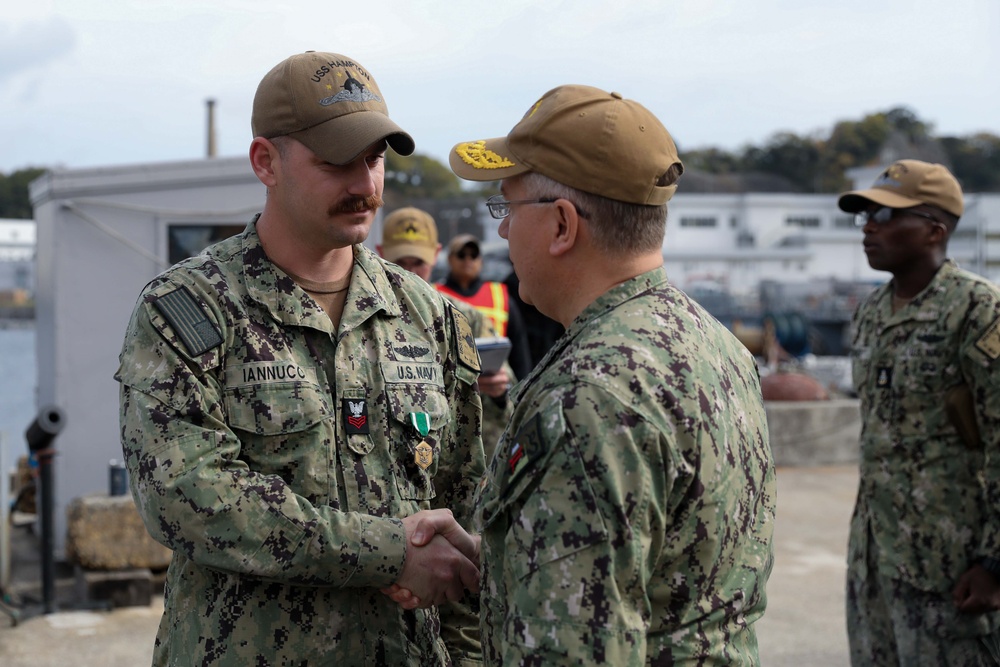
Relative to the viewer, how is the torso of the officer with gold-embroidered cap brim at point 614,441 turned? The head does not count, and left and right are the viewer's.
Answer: facing away from the viewer and to the left of the viewer

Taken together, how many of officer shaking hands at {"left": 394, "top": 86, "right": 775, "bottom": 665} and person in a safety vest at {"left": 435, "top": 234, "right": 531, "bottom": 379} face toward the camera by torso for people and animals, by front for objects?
1

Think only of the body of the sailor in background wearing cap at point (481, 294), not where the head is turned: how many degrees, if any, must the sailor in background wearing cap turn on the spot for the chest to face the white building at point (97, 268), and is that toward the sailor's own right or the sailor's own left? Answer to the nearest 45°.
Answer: approximately 135° to the sailor's own right

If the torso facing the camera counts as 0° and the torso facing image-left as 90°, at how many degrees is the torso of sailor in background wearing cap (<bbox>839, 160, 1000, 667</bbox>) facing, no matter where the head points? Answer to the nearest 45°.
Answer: approximately 45°

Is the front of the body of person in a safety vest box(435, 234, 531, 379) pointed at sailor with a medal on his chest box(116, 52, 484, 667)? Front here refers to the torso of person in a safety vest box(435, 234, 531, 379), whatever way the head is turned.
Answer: yes

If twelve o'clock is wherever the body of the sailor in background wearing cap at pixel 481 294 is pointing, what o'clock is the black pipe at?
The black pipe is roughly at 3 o'clock from the sailor in background wearing cap.

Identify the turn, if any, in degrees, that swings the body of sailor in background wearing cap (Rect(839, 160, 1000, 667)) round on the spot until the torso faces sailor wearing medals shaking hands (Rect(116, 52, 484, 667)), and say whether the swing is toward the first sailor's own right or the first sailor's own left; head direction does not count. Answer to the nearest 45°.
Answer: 0° — they already face them

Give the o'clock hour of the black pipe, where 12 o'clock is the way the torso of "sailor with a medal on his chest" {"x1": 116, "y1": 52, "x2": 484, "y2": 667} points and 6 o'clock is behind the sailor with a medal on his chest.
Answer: The black pipe is roughly at 7 o'clock from the sailor with a medal on his chest.

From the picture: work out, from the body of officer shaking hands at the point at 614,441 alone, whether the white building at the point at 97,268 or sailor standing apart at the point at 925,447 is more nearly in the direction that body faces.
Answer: the white building

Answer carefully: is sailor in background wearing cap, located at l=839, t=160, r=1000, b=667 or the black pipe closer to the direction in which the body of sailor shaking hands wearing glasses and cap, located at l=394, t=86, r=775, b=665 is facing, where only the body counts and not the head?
the black pipe

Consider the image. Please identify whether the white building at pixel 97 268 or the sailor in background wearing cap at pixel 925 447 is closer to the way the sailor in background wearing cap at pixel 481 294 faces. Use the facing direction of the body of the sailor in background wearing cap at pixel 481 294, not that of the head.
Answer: the sailor in background wearing cap
